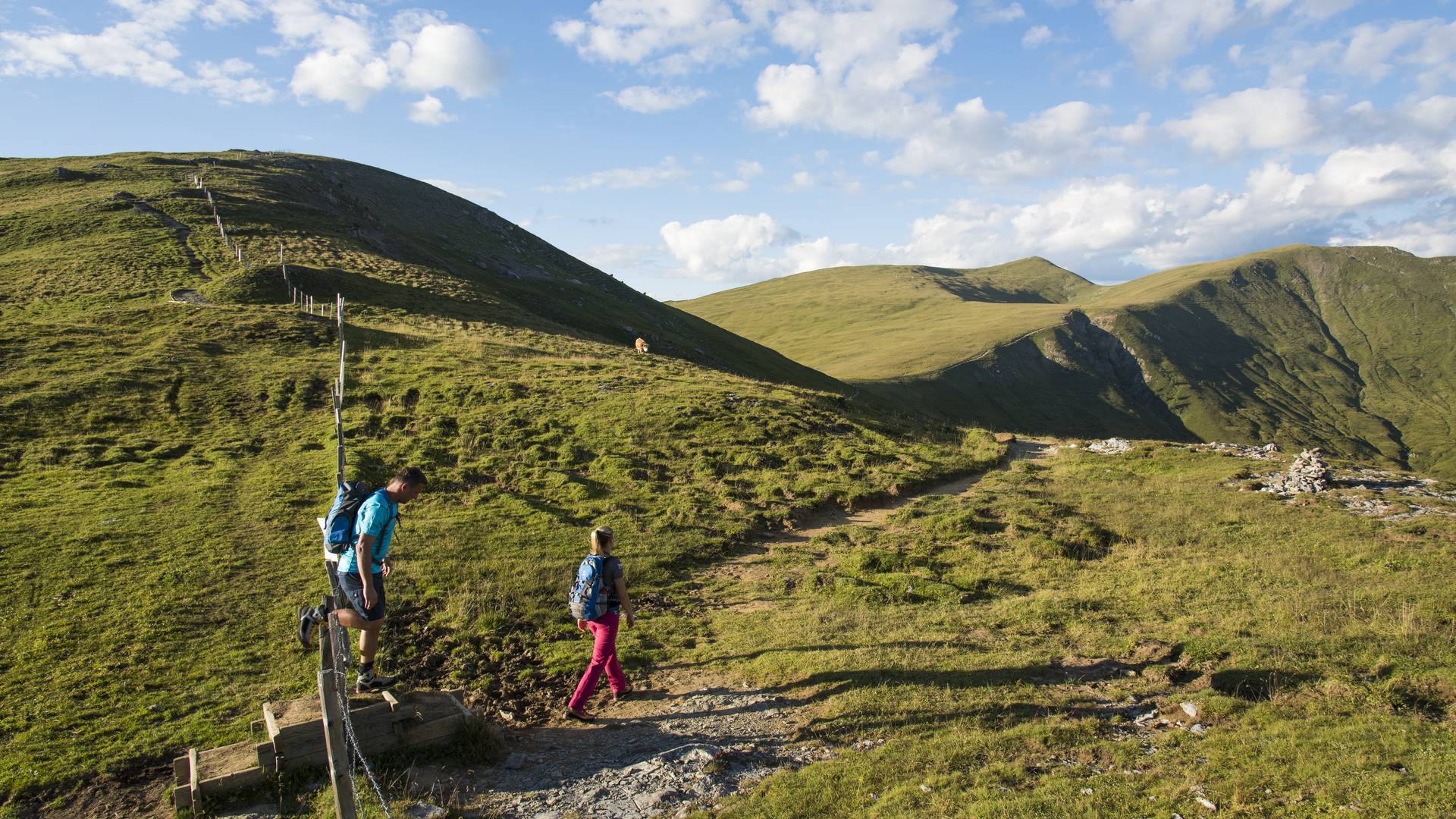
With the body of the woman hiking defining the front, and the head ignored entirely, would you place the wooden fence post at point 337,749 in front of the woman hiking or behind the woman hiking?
behind

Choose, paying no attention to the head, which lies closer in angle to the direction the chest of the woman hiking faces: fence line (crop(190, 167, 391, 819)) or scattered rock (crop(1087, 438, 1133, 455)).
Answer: the scattered rock

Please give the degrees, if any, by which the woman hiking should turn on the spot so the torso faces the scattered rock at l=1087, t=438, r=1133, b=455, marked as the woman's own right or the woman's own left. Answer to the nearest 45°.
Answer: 0° — they already face it

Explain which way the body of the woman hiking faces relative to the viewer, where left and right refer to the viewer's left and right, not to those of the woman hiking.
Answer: facing away from the viewer and to the right of the viewer

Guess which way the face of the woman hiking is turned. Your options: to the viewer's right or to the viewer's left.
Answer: to the viewer's right

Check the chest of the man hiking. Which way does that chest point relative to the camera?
to the viewer's right

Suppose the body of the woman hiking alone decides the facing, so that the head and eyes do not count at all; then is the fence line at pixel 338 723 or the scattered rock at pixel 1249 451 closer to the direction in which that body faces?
the scattered rock
